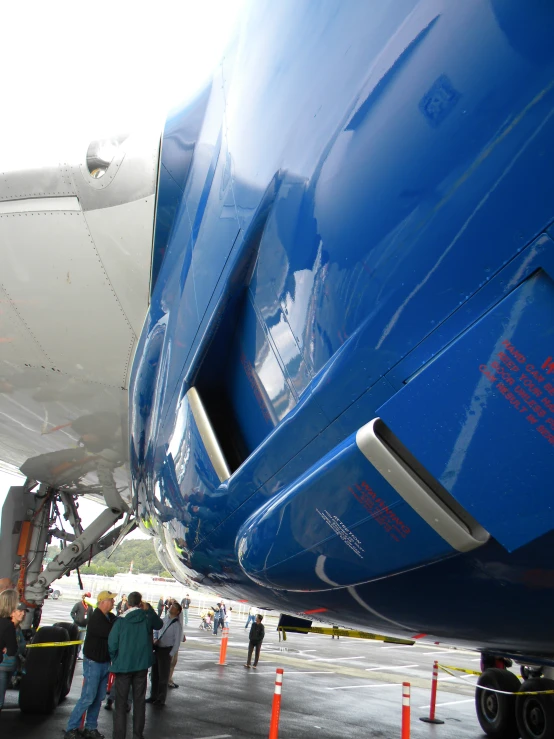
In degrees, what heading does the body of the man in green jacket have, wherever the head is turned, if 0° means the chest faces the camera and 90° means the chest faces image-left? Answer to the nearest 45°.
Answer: approximately 180°

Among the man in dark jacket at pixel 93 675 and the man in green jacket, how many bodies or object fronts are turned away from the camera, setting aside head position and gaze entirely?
1

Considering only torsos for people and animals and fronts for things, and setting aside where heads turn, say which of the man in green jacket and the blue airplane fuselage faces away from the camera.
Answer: the man in green jacket
